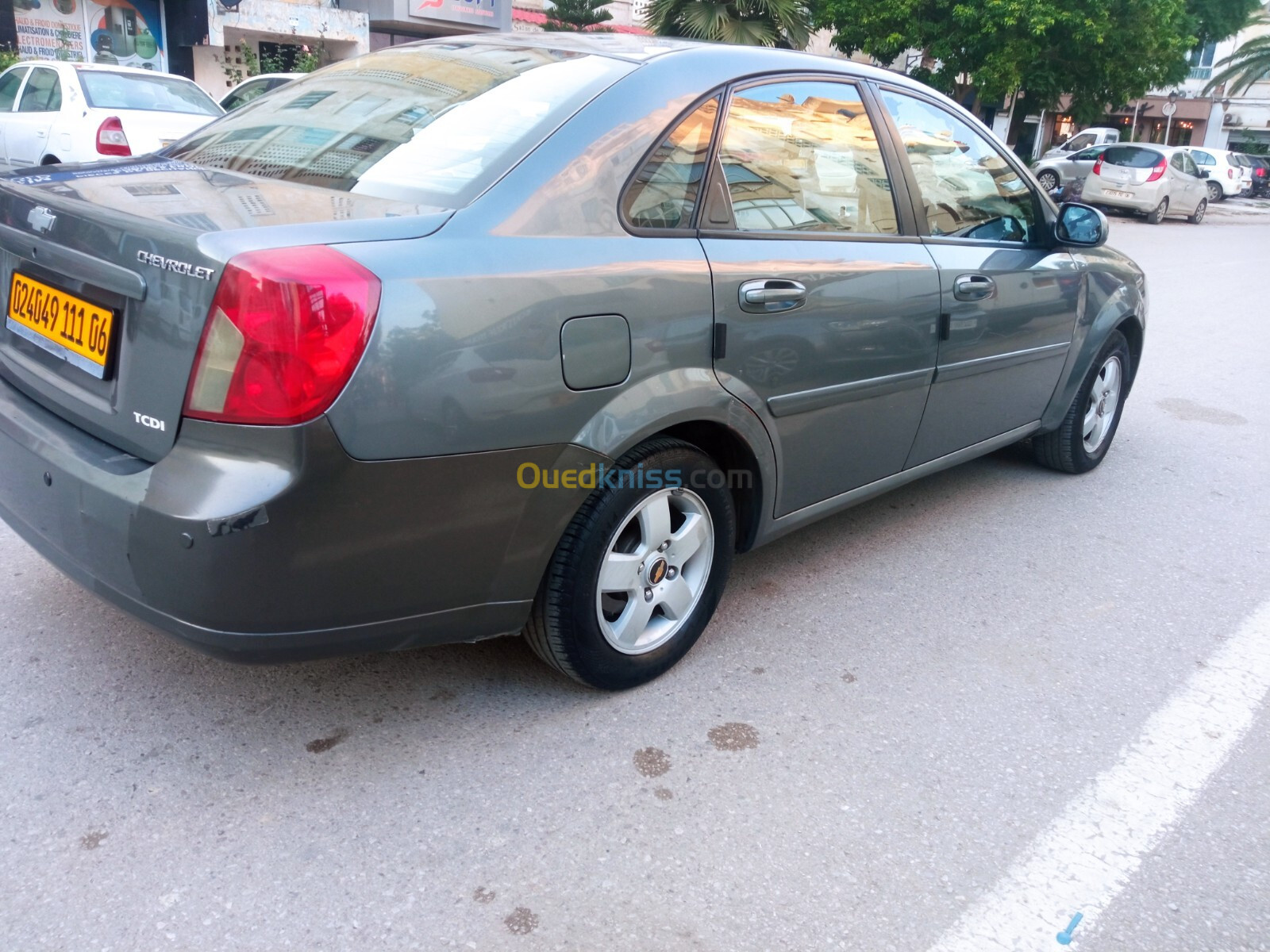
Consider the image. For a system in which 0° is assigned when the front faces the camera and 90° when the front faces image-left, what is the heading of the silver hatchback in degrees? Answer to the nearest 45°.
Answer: approximately 225°

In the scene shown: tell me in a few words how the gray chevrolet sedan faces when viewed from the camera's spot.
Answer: facing away from the viewer and to the right of the viewer

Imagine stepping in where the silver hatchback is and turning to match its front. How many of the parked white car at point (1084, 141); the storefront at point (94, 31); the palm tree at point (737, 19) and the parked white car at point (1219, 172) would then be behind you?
2

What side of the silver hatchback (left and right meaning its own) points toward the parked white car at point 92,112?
back

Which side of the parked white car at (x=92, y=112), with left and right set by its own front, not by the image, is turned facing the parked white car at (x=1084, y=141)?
right

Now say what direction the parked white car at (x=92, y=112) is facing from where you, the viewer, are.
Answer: facing away from the viewer and to the left of the viewer

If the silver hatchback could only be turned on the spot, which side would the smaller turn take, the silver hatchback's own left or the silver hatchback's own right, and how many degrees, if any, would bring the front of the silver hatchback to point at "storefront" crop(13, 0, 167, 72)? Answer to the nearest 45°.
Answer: approximately 180°

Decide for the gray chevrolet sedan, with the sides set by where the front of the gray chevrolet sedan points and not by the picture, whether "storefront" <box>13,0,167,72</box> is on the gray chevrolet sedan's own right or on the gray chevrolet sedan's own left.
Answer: on the gray chevrolet sedan's own left

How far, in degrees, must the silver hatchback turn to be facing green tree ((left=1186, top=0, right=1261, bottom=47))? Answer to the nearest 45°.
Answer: approximately 45° to its left

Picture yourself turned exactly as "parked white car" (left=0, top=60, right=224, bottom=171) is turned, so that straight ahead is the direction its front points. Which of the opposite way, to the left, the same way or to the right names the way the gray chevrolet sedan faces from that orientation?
to the right
